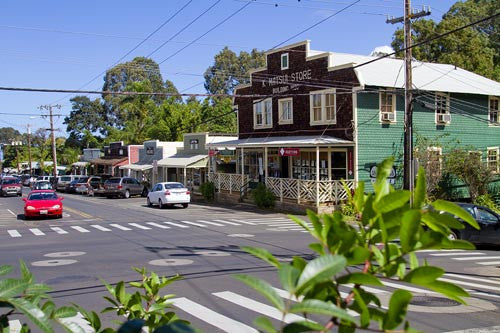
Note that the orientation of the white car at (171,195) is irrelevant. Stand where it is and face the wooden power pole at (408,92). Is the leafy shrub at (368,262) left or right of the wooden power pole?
right

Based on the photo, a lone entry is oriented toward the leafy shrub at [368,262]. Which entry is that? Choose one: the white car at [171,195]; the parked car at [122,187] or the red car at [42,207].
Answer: the red car

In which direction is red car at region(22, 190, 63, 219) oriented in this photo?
toward the camera

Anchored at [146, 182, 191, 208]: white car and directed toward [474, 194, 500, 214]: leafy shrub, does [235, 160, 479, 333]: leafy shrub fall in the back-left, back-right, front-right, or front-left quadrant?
front-right

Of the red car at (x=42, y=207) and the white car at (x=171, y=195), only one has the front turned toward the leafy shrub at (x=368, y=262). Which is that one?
the red car

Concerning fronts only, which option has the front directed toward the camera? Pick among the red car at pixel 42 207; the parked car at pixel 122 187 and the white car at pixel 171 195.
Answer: the red car

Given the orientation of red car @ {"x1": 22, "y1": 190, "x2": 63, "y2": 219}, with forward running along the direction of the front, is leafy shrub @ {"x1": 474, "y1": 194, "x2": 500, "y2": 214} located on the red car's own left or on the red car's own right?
on the red car's own left

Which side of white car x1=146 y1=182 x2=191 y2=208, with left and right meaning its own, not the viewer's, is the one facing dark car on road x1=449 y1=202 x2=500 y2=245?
back

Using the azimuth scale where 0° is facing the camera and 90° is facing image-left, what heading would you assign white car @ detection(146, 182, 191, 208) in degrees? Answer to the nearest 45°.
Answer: approximately 135°

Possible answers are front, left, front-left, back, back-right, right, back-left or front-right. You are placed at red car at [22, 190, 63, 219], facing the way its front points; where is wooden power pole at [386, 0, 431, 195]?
front-left
